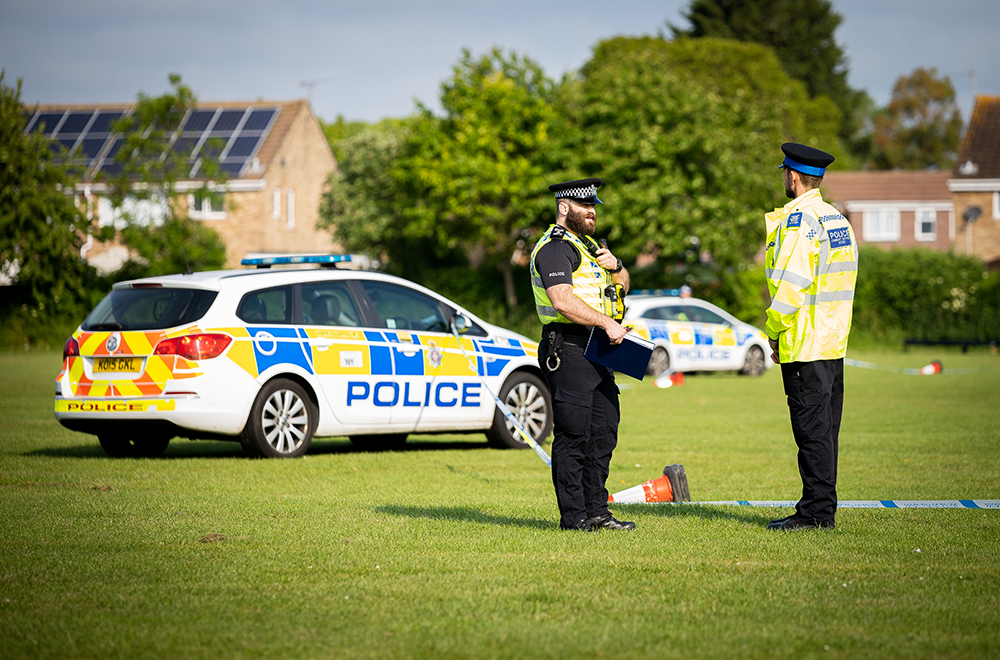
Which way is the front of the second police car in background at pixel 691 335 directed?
to the viewer's right

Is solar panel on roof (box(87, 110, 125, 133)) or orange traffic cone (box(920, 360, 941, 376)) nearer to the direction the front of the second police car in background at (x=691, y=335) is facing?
the orange traffic cone

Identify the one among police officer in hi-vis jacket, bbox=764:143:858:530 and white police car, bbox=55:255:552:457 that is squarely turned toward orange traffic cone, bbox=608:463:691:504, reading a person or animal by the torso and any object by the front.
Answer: the police officer in hi-vis jacket

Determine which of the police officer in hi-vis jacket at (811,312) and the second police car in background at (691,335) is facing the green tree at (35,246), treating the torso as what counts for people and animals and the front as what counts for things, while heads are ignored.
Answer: the police officer in hi-vis jacket

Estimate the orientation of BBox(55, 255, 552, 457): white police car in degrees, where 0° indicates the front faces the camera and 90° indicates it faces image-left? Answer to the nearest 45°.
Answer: approximately 225°

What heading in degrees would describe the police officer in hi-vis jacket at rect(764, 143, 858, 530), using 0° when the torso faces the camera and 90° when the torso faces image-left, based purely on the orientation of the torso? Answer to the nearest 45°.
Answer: approximately 135°

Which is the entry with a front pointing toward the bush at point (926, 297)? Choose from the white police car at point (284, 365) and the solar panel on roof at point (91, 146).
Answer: the white police car

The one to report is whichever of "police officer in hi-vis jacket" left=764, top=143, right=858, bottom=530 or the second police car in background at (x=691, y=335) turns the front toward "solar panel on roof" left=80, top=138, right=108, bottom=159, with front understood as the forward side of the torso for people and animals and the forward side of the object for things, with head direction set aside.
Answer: the police officer in hi-vis jacket

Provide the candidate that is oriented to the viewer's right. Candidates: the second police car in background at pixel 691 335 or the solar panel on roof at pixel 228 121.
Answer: the second police car in background

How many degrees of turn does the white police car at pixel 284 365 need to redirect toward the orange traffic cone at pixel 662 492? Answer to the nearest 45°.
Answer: approximately 90° to its right

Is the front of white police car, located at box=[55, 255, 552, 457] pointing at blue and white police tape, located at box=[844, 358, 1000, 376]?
yes

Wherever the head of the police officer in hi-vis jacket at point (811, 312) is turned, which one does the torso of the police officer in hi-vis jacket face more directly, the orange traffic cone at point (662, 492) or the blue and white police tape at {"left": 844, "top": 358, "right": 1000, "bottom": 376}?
the orange traffic cone

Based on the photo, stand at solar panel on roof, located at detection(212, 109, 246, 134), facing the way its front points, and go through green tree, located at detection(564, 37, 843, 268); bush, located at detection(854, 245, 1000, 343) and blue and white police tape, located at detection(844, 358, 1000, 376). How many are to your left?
3

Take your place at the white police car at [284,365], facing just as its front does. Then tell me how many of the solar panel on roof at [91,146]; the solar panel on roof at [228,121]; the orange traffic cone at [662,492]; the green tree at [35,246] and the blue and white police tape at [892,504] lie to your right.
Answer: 2

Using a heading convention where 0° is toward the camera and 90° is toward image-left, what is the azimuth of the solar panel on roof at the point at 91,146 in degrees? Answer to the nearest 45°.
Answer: approximately 45°

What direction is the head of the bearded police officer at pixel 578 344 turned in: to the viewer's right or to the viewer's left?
to the viewer's right
